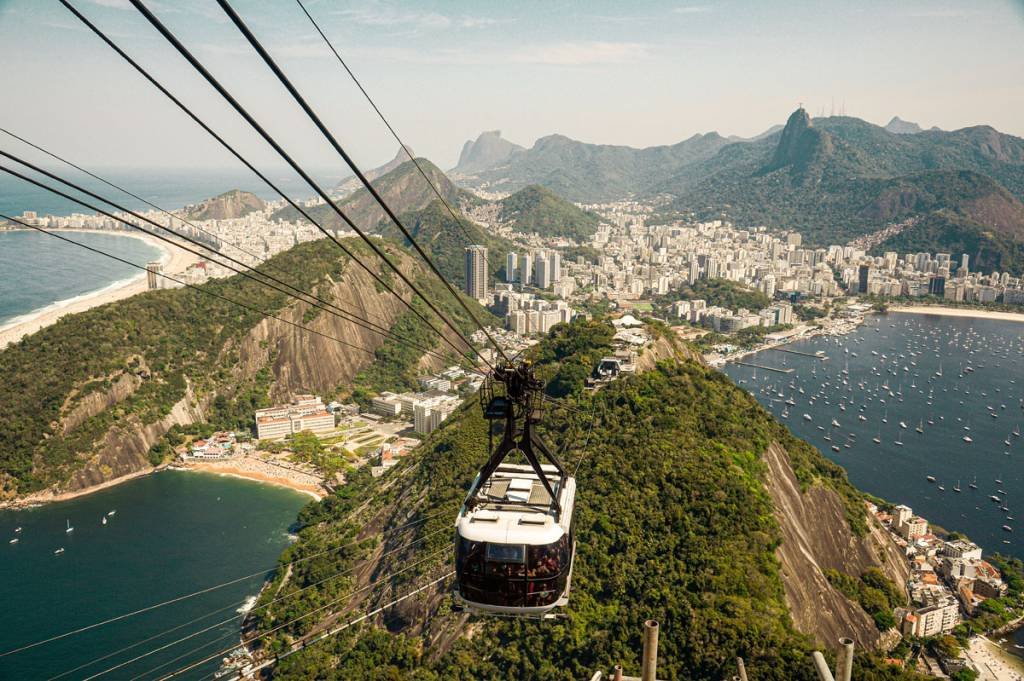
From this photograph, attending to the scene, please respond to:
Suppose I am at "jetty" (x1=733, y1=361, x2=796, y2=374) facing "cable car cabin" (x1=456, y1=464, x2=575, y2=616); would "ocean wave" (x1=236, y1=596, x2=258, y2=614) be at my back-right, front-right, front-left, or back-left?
front-right

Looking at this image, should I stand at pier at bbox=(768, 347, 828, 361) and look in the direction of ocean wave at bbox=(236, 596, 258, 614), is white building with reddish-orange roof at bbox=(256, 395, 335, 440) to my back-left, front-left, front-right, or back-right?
front-right

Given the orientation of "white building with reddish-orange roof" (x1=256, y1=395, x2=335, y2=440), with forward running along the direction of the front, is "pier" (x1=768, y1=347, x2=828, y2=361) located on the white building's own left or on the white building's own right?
on the white building's own left

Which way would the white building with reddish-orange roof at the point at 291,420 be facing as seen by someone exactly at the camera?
facing the viewer

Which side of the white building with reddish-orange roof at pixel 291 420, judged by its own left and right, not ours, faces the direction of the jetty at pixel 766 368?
left

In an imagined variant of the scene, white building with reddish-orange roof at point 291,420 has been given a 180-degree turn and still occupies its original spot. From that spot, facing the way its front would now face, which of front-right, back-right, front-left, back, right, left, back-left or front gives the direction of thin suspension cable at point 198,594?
back

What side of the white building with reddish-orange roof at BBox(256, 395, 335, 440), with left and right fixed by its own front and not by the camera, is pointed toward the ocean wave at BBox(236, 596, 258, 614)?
front
